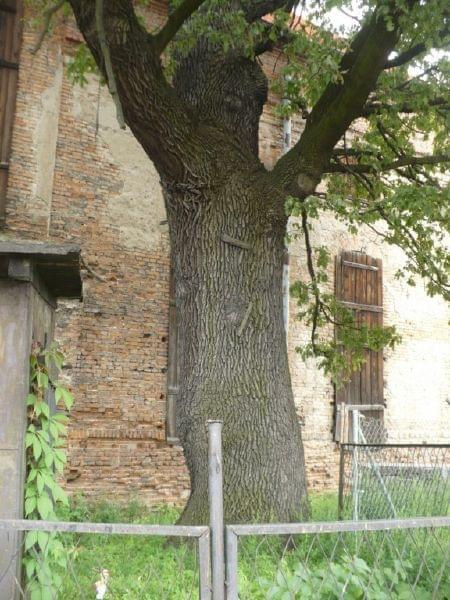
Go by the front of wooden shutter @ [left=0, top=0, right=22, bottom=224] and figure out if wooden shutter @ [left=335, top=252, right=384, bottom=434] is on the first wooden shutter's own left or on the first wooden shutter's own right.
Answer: on the first wooden shutter's own left

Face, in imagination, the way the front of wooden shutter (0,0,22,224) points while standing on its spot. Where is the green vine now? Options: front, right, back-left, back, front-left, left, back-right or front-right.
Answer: front

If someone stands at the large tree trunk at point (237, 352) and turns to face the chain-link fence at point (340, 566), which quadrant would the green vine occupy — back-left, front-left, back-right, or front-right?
front-right

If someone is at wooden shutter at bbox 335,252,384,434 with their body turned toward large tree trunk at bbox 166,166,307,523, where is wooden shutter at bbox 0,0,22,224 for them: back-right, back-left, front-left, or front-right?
front-right

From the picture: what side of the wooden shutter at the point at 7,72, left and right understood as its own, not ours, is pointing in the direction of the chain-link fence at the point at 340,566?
front

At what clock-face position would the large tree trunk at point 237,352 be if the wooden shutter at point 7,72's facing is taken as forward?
The large tree trunk is roughly at 11 o'clock from the wooden shutter.

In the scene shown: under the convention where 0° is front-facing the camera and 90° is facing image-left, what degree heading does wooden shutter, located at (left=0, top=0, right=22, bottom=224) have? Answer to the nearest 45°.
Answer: approximately 0°

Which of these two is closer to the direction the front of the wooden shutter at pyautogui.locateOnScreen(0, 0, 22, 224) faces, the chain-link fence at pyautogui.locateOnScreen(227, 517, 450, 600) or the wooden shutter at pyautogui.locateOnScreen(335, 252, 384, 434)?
the chain-link fence
